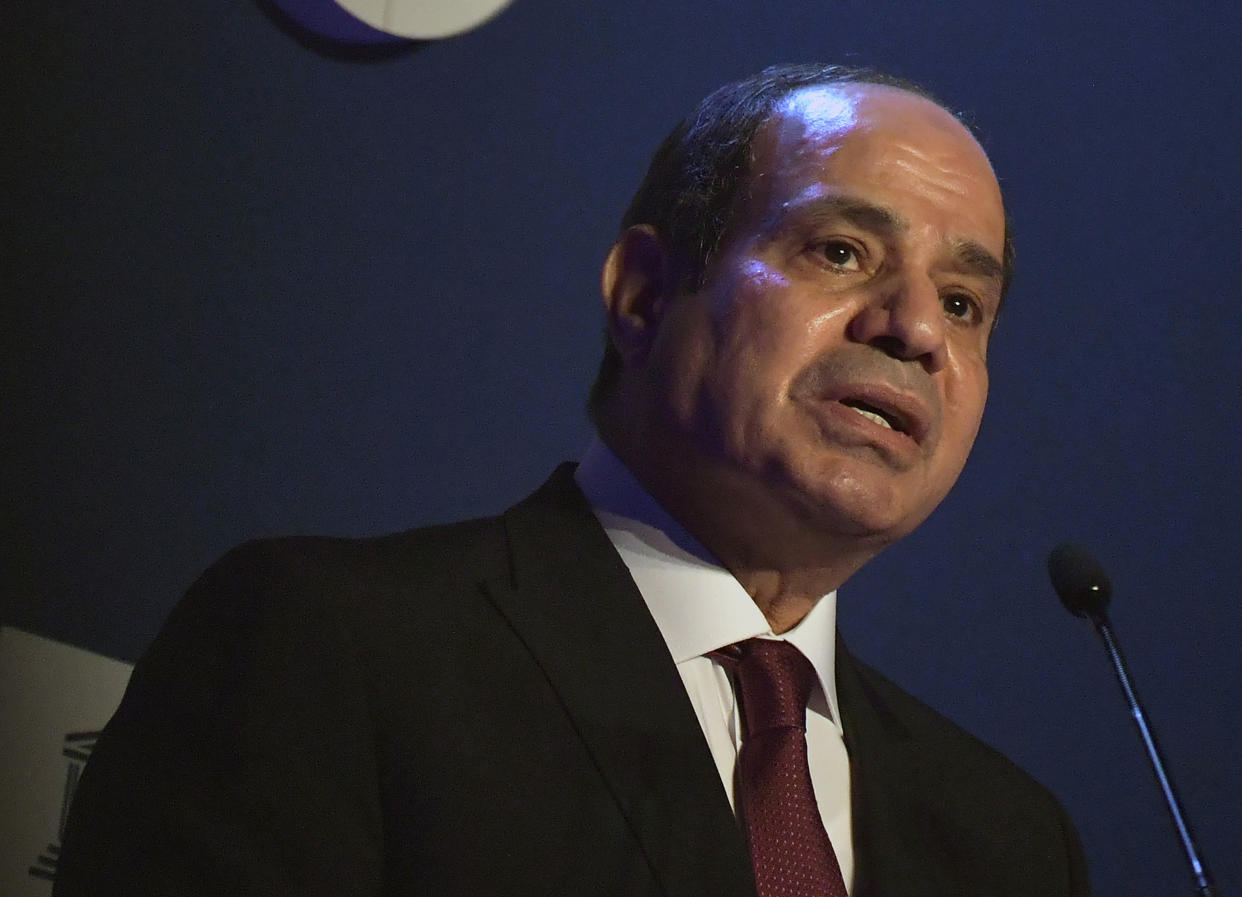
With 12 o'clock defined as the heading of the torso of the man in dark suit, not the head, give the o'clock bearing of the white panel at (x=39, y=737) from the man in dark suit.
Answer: The white panel is roughly at 5 o'clock from the man in dark suit.

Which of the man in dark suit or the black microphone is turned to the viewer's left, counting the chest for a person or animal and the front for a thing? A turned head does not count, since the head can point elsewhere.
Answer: the black microphone

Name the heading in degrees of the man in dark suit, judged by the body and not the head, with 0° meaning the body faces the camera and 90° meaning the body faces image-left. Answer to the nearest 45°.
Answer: approximately 315°

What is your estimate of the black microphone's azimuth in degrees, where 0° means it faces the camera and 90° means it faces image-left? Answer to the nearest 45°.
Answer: approximately 90°

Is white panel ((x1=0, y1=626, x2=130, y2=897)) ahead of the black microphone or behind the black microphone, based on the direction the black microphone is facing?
ahead

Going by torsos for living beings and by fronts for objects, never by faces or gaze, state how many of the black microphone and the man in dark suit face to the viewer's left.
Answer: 1

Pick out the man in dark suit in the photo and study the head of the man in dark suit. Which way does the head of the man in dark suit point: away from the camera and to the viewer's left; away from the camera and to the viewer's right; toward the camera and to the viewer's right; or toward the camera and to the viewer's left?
toward the camera and to the viewer's right
